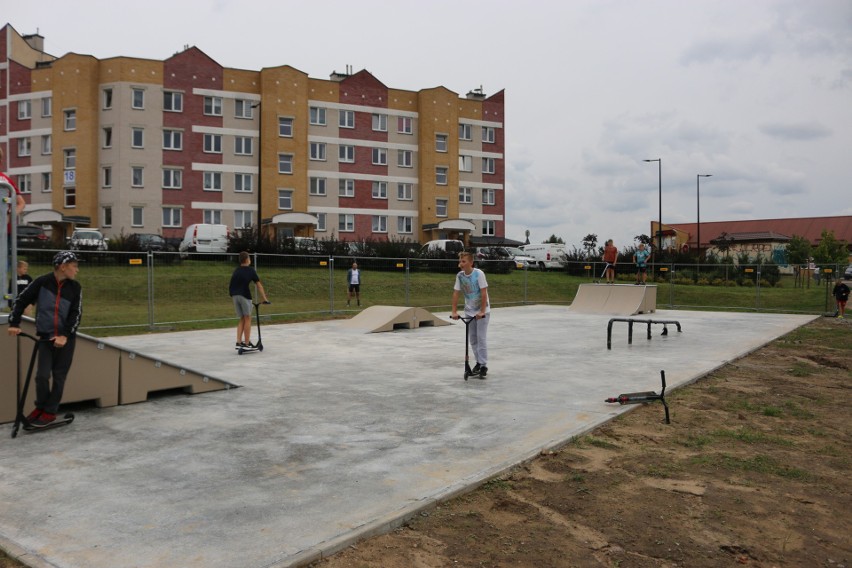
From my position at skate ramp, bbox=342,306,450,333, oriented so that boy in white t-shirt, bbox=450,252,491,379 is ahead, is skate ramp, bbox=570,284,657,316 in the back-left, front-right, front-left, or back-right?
back-left

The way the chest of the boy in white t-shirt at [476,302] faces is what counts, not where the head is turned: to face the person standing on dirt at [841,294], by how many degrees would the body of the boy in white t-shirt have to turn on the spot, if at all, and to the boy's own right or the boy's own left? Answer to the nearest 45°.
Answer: approximately 180°

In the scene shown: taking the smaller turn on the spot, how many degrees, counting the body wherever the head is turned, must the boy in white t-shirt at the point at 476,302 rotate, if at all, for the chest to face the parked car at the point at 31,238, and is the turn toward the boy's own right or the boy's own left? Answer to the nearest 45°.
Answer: approximately 90° to the boy's own right

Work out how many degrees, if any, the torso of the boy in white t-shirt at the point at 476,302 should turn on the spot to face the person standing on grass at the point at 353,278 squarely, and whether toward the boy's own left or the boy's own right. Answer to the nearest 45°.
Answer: approximately 135° to the boy's own right

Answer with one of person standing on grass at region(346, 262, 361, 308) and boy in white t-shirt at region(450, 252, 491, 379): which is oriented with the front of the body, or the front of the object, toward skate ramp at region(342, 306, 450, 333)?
the person standing on grass

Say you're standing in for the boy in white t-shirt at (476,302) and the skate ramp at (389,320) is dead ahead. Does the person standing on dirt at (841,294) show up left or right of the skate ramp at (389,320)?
right

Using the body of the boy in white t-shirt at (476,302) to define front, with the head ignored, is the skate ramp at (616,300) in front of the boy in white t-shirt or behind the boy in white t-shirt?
behind

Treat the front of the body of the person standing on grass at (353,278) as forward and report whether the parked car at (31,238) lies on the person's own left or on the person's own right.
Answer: on the person's own right

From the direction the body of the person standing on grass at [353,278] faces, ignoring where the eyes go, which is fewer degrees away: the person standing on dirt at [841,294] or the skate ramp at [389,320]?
the skate ramp

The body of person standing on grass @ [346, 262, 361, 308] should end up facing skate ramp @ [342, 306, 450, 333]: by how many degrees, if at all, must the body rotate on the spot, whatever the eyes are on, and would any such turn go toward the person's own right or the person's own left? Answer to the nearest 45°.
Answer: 0° — they already face it

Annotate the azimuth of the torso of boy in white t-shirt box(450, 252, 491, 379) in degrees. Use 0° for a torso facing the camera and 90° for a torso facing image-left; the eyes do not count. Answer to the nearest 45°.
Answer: approximately 45°

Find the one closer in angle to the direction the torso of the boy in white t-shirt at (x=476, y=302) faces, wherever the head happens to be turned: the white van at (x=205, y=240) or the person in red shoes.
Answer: the person in red shoes
